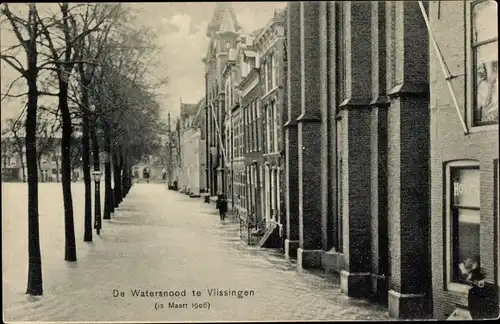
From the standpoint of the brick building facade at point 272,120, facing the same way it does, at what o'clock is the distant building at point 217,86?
The distant building is roughly at 2 o'clock from the brick building facade.

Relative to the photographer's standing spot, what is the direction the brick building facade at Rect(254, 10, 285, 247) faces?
facing to the left of the viewer
